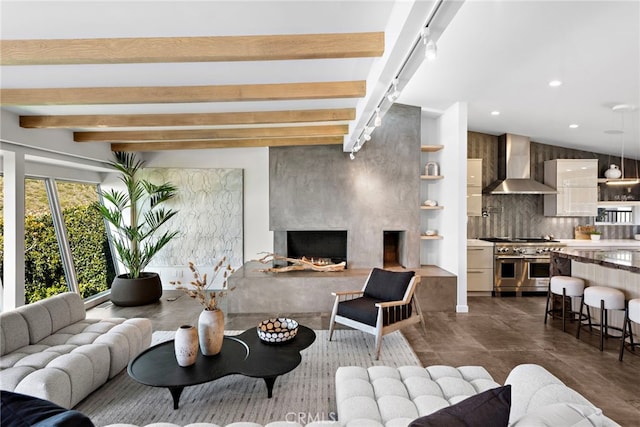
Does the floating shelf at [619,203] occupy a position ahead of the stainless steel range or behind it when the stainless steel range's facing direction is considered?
behind

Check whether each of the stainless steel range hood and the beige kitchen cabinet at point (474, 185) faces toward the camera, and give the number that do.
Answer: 2

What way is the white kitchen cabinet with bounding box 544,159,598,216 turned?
toward the camera

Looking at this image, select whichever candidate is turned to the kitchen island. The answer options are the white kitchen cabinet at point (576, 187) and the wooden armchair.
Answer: the white kitchen cabinet

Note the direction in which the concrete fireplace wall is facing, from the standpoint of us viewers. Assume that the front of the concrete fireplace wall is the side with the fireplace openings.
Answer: facing the viewer

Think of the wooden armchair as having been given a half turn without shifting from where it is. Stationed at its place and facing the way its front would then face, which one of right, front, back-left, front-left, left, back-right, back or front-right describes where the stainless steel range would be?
front

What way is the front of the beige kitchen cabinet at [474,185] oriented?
toward the camera

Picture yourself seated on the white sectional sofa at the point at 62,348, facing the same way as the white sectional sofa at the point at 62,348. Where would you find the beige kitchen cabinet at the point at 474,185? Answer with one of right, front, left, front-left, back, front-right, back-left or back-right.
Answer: front-left

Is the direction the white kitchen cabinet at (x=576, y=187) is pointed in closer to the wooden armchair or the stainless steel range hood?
the wooden armchair

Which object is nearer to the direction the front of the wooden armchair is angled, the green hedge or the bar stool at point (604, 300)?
the green hedge

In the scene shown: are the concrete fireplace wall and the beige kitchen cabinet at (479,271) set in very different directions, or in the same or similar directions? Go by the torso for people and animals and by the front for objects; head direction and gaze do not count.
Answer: same or similar directions

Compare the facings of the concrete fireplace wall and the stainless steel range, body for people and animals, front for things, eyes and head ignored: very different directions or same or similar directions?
same or similar directions

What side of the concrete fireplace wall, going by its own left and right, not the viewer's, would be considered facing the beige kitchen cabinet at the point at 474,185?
left

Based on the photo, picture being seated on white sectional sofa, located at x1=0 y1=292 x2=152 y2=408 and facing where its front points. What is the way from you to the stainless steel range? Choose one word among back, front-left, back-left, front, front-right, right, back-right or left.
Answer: front-left

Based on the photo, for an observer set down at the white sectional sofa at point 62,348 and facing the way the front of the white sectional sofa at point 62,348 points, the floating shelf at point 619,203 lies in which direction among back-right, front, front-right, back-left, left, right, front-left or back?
front-left

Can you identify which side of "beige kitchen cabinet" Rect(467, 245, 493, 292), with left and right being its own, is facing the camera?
front

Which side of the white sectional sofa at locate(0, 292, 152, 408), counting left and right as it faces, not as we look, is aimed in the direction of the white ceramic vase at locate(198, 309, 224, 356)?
front

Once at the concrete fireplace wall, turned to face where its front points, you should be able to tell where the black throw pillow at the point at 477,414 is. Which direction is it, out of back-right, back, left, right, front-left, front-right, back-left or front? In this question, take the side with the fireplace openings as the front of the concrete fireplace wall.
front
